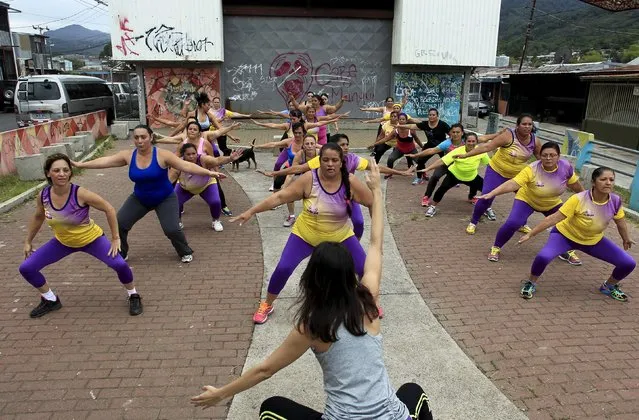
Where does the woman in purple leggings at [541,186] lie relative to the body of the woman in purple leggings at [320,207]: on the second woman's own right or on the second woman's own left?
on the second woman's own left

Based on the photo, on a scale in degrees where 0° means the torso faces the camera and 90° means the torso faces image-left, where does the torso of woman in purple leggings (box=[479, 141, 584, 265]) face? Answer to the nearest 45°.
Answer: approximately 0°

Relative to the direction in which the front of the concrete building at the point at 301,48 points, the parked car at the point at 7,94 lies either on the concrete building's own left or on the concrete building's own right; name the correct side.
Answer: on the concrete building's own right

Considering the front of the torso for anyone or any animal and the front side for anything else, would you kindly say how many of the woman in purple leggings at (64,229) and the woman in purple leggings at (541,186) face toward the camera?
2

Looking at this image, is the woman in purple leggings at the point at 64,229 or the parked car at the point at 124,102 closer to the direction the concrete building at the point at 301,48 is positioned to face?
the woman in purple leggings

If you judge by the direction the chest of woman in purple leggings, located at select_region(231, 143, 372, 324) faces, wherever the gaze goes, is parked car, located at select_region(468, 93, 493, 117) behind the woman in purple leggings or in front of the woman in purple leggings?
behind

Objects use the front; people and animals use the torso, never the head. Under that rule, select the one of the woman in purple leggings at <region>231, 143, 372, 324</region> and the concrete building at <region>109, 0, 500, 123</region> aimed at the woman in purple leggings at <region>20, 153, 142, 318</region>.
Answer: the concrete building

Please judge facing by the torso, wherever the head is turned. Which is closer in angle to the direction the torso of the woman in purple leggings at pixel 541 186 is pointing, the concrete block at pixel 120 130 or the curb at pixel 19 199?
the curb

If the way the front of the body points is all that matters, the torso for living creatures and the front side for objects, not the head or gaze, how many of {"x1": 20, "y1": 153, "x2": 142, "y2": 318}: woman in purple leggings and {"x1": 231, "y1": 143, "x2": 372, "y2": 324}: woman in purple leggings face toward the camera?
2

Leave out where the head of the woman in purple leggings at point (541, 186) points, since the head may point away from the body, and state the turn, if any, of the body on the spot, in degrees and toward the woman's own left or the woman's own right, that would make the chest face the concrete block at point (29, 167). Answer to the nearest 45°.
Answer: approximately 90° to the woman's own right

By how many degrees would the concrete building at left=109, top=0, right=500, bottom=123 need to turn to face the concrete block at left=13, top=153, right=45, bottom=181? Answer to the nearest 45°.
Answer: approximately 45° to its right

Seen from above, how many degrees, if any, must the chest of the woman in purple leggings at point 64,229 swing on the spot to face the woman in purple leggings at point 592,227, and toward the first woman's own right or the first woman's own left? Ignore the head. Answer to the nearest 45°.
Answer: approximately 45° to the first woman's own left
